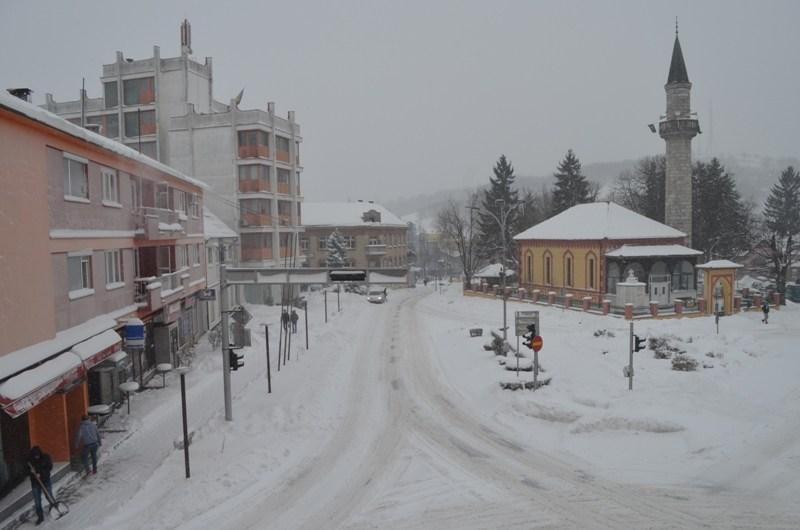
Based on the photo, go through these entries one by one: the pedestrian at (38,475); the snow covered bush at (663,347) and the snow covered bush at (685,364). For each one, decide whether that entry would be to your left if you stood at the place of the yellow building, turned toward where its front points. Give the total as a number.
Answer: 0

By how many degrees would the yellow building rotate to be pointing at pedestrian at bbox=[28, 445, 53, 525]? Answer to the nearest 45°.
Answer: approximately 45° to its right

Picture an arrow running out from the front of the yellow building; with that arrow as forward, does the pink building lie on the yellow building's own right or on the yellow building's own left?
on the yellow building's own right

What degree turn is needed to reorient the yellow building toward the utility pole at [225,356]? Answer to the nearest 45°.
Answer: approximately 45° to its right

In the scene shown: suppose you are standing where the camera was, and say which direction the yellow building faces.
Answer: facing the viewer and to the right of the viewer

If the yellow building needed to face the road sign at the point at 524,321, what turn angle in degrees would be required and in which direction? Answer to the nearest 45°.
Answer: approximately 45° to its right

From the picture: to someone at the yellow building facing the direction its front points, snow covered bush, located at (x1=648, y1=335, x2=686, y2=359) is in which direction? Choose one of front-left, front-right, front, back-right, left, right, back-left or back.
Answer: front-right

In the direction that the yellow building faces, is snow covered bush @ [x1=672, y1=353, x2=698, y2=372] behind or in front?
in front
